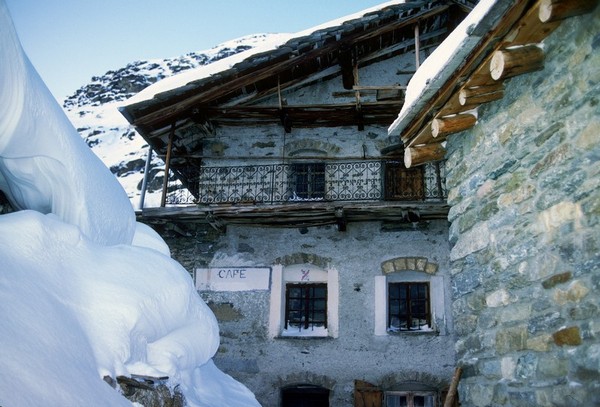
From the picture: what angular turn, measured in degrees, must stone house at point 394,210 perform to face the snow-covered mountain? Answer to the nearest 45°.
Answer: approximately 135° to its right

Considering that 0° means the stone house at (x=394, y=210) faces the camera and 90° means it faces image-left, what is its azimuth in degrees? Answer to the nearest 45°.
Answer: approximately 0°
